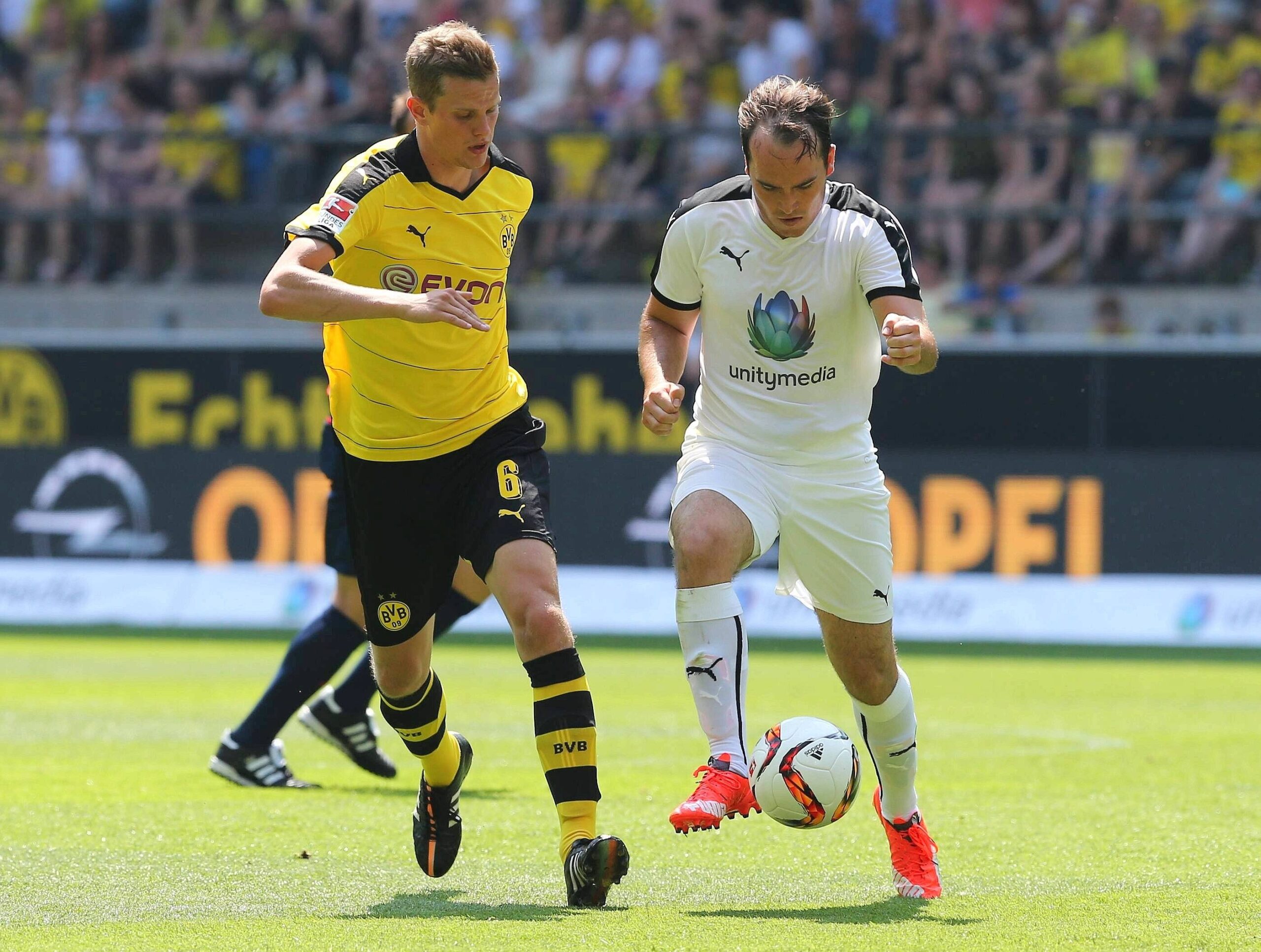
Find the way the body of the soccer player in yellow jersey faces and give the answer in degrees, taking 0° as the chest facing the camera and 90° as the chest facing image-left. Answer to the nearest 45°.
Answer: approximately 315°

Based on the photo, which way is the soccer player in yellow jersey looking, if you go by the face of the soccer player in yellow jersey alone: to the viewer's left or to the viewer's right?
to the viewer's right

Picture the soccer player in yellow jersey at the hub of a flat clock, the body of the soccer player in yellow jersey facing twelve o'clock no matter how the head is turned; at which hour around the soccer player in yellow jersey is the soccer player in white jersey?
The soccer player in white jersey is roughly at 11 o'clock from the soccer player in yellow jersey.

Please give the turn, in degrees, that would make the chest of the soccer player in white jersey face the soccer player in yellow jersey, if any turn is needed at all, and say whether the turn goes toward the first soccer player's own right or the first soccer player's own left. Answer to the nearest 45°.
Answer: approximately 90° to the first soccer player's own right

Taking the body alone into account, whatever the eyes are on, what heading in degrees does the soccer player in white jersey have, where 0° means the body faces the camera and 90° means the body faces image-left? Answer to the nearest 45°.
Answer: approximately 0°
